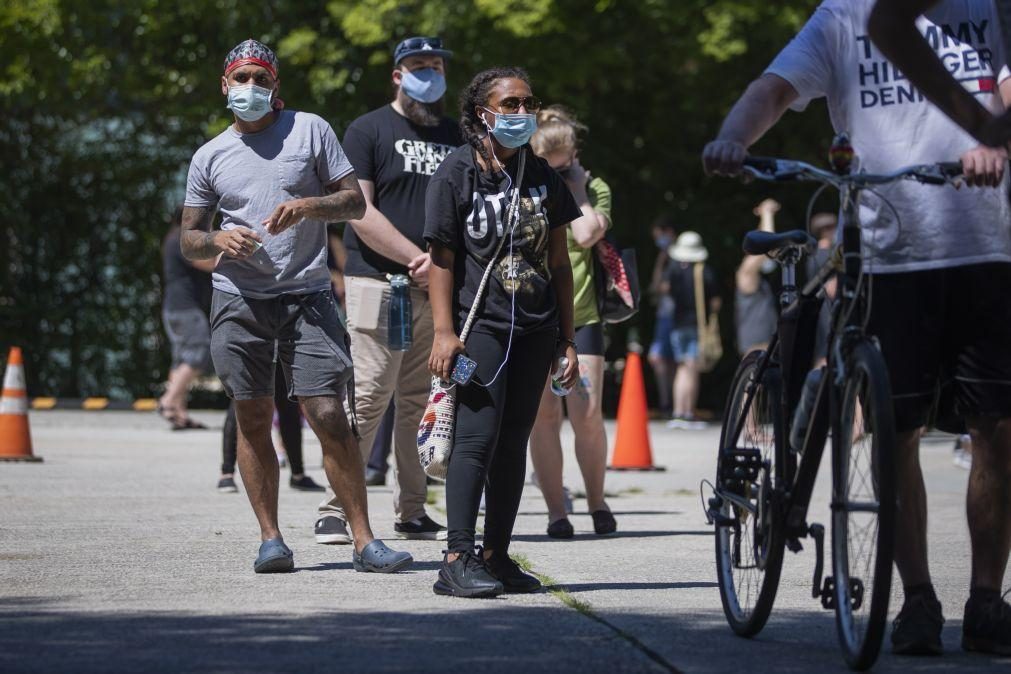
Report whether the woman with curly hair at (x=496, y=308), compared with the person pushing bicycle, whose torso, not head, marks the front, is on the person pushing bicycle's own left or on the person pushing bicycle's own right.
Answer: on the person pushing bicycle's own right

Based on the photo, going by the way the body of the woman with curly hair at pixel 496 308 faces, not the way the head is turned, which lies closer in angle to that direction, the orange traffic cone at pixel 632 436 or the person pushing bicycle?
the person pushing bicycle

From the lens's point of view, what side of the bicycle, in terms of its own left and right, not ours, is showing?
front

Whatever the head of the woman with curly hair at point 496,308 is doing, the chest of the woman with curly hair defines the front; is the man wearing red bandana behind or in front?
behind

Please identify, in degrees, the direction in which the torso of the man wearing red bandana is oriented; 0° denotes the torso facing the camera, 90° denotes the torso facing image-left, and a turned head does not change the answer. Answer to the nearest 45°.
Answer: approximately 0°

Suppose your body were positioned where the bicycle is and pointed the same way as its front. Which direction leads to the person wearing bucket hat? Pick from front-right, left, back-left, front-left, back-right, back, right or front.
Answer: back

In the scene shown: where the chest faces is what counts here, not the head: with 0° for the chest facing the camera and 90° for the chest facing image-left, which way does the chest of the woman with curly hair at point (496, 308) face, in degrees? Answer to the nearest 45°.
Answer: approximately 315°

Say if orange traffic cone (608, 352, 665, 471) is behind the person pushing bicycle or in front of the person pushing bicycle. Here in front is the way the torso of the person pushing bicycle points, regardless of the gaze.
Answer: behind

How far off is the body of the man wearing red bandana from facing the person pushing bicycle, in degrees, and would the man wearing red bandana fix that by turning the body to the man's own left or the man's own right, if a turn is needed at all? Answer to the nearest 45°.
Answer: approximately 45° to the man's own left

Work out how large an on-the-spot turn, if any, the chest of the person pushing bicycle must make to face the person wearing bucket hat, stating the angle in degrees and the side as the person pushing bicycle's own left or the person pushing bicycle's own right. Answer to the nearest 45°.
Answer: approximately 180°

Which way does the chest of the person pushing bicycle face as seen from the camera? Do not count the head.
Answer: toward the camera

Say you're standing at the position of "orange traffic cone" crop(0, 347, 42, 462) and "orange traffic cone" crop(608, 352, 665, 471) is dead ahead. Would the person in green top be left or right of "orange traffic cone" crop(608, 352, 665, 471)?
right
